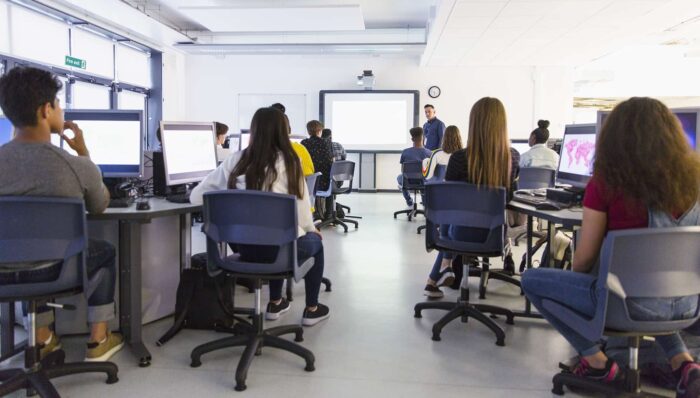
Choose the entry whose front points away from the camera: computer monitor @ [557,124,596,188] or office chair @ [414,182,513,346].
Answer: the office chair

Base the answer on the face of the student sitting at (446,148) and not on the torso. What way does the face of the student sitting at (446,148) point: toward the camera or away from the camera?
away from the camera

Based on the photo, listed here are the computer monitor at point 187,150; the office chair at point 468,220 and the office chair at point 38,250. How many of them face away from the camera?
2

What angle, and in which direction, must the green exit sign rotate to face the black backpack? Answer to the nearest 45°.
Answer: approximately 45° to its right

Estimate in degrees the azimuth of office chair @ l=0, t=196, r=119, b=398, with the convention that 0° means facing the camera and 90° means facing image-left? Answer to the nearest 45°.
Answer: approximately 180°

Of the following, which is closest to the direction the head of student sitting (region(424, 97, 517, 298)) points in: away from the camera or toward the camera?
away from the camera

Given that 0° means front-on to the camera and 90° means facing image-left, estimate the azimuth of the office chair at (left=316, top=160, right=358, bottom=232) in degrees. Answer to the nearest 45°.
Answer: approximately 135°

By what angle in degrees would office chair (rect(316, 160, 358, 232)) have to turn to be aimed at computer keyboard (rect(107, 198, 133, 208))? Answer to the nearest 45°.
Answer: approximately 135° to its left

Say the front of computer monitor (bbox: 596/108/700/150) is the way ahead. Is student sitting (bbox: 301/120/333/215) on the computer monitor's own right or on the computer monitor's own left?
on the computer monitor's own right

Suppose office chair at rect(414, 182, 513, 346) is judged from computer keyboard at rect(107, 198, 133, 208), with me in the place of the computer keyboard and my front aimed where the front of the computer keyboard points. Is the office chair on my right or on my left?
on my left
